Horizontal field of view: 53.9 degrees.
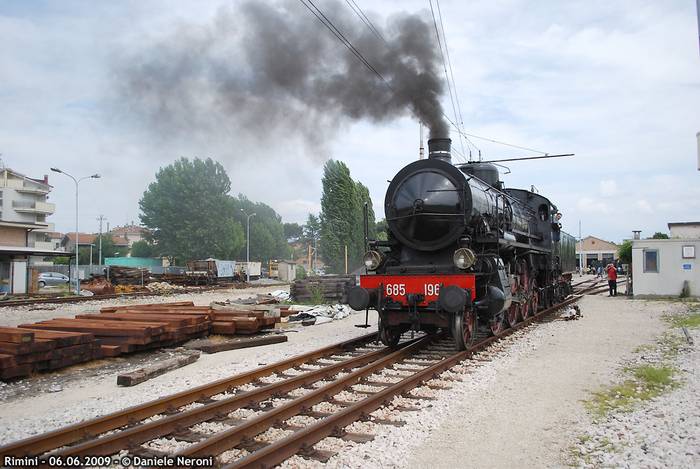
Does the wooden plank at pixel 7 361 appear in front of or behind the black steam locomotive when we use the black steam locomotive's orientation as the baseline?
in front

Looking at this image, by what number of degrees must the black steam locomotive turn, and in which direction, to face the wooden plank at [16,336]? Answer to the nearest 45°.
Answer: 0° — it already faces it

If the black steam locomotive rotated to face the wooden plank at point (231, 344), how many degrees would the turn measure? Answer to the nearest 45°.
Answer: approximately 45° to its right

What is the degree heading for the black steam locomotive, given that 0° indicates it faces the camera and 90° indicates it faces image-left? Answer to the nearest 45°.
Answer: approximately 45°

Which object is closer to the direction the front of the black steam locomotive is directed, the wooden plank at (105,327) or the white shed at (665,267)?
the wooden plank

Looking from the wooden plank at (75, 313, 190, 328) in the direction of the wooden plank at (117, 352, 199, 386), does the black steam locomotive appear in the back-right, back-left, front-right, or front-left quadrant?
front-left

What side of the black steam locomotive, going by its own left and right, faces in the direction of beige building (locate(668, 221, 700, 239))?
back

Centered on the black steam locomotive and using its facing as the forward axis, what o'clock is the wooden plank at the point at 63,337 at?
The wooden plank is roughly at 1 o'clock from the black steam locomotive.

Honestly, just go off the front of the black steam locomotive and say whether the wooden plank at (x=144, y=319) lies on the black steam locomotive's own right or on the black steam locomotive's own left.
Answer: on the black steam locomotive's own right

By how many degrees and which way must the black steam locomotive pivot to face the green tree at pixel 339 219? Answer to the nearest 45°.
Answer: approximately 135° to its right
